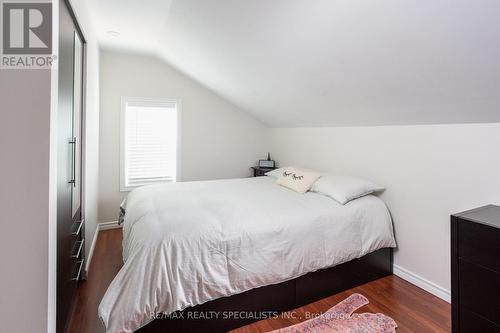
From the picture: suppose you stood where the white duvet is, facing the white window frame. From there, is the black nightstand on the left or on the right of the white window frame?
right

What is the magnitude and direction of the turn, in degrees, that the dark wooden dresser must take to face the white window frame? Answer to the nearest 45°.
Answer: approximately 45° to its right

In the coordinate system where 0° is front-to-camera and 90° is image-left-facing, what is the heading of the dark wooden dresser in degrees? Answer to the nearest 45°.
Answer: approximately 45°

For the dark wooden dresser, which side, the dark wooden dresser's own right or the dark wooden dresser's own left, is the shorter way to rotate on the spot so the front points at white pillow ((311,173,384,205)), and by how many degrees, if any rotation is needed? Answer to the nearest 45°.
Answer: approximately 45° to the dark wooden dresser's own right

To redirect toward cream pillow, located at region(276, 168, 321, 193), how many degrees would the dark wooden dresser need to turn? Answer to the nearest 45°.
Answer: approximately 45° to its right

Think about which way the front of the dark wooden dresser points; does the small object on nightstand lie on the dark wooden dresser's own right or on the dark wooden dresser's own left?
on the dark wooden dresser's own right

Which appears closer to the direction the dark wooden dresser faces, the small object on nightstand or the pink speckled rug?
the pink speckled rug
